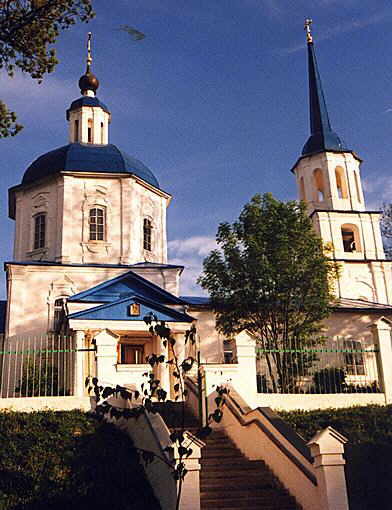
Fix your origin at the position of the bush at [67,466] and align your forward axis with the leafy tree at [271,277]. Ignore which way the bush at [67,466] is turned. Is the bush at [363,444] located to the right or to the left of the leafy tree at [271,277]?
right

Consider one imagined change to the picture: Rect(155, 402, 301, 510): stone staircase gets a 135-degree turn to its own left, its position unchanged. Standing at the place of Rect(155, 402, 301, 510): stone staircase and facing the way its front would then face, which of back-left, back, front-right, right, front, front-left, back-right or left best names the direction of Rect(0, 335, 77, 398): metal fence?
left

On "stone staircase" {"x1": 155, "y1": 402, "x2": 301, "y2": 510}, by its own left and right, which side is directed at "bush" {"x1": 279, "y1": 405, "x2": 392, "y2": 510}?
left

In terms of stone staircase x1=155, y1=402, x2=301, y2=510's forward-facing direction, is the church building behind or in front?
behind

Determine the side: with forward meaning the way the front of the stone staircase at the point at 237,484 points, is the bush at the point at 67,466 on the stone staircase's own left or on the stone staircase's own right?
on the stone staircase's own right

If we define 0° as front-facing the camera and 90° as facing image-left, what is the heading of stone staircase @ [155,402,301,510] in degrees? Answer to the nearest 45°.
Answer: approximately 0°

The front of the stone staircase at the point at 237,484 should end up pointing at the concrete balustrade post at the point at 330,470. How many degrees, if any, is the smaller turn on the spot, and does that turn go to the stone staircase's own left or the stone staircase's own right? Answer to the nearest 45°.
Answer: approximately 45° to the stone staircase's own left

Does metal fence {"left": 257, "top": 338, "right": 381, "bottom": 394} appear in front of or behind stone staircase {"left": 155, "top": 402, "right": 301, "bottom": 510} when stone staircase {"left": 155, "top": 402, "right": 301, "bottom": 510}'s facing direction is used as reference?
behind

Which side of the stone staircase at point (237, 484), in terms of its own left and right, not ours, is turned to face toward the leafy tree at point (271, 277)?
back
